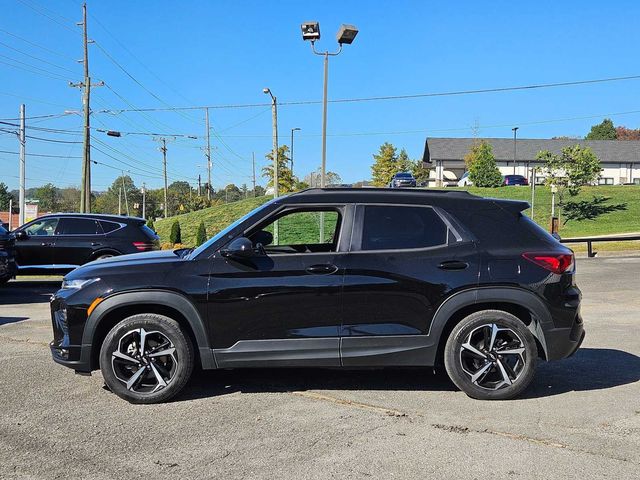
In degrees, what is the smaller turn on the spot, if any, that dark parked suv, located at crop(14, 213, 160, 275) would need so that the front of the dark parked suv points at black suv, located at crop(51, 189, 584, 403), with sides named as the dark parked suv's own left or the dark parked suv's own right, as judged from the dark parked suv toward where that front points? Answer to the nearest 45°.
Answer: approximately 90° to the dark parked suv's own left

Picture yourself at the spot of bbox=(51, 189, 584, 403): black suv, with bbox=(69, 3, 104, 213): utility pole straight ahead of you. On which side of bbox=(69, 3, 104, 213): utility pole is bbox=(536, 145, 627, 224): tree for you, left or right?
right

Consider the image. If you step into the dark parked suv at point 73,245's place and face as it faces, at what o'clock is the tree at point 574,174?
The tree is roughly at 5 o'clock from the dark parked suv.

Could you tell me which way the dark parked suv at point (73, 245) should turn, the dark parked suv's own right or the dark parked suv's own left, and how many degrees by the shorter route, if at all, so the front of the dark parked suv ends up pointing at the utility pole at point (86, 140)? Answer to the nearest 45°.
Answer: approximately 90° to the dark parked suv's own right

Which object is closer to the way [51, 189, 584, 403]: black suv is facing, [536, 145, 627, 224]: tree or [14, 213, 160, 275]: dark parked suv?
the dark parked suv

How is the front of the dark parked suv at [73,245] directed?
to the viewer's left

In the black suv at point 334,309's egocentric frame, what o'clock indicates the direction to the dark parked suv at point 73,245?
The dark parked suv is roughly at 2 o'clock from the black suv.

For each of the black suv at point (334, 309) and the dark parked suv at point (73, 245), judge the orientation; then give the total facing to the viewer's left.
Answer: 2

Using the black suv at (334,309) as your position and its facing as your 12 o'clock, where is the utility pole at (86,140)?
The utility pole is roughly at 2 o'clock from the black suv.

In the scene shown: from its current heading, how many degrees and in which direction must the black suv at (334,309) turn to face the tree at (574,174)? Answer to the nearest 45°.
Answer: approximately 135° to its right

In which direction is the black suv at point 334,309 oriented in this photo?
to the viewer's left
